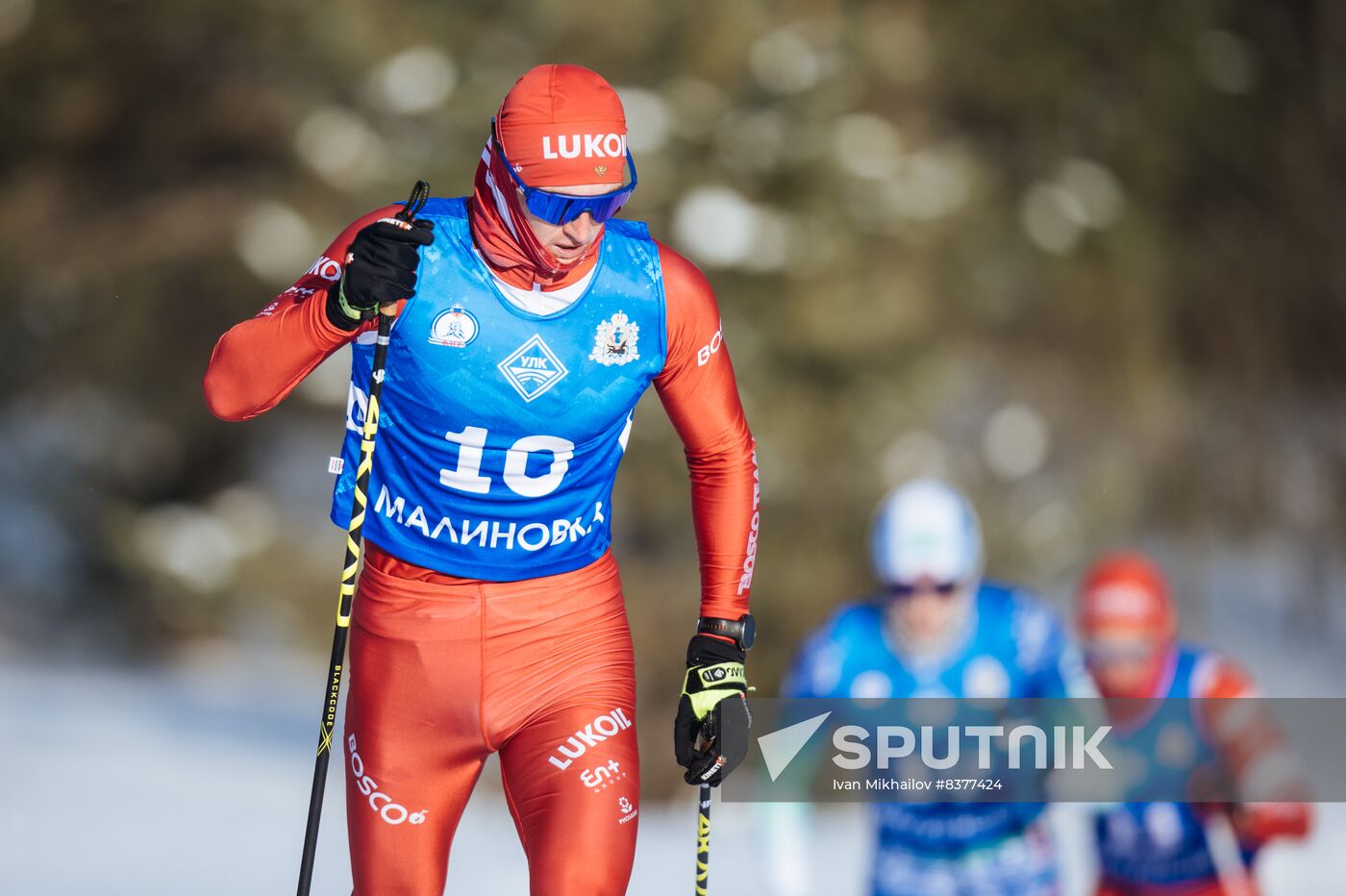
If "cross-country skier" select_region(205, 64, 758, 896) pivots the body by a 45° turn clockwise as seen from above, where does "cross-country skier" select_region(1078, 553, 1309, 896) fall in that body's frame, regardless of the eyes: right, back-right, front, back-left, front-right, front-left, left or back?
back

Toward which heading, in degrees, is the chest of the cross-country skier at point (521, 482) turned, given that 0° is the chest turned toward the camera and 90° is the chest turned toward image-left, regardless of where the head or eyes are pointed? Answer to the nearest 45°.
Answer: approximately 0°

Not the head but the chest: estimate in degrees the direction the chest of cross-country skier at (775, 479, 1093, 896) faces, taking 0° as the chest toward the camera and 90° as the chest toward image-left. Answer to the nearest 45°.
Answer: approximately 0°

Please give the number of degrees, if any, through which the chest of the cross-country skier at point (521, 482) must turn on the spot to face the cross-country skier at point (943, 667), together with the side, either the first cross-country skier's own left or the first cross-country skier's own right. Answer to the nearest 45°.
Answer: approximately 135° to the first cross-country skier's own left

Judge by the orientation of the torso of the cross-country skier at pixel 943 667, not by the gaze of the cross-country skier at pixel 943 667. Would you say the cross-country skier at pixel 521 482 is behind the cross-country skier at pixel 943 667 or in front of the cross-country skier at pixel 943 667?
in front

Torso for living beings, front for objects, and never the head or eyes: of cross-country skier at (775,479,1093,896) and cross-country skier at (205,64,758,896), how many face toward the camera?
2
